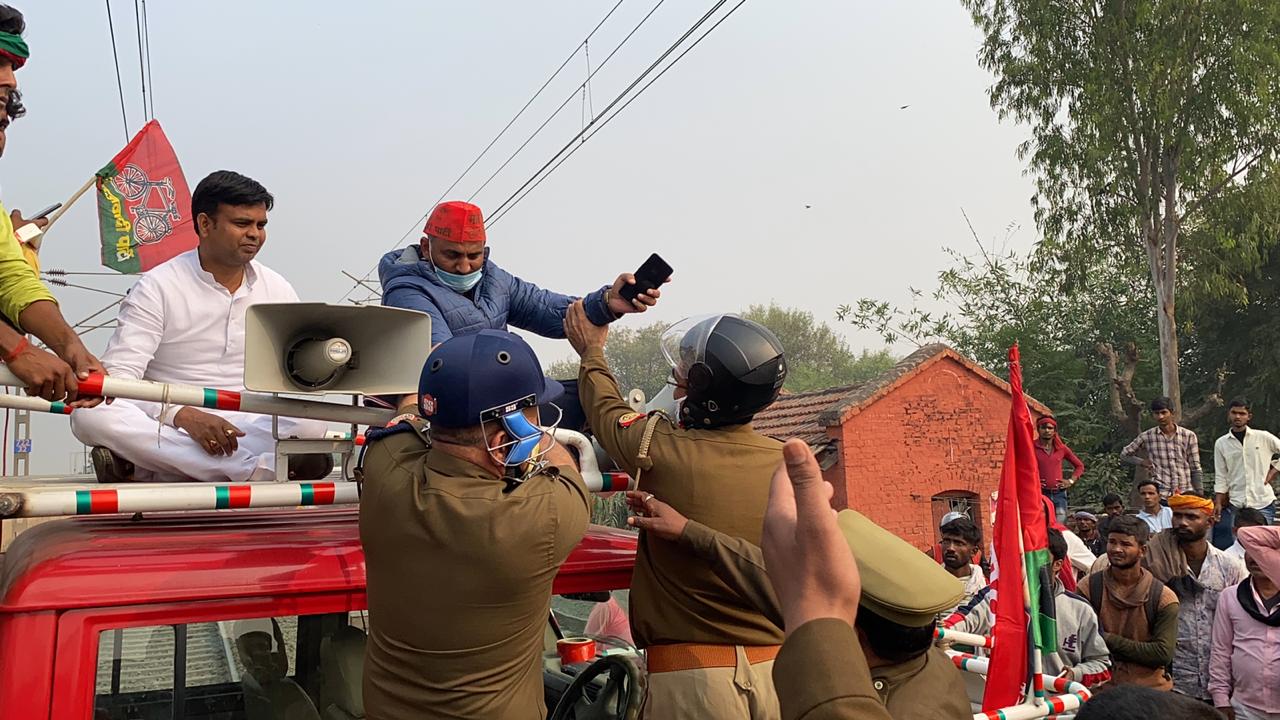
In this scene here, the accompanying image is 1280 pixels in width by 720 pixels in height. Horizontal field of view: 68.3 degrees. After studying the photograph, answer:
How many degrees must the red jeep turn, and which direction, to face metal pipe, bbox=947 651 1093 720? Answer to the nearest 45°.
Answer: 0° — it already faces it

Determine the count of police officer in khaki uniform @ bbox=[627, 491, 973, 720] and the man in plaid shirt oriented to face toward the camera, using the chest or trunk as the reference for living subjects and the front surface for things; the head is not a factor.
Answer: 1

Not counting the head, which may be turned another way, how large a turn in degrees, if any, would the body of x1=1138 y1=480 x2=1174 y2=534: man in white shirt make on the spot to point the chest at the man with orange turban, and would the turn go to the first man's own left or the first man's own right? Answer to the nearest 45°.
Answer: approximately 45° to the first man's own left

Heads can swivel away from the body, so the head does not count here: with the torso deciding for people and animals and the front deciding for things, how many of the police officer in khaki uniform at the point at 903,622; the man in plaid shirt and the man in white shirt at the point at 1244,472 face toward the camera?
2

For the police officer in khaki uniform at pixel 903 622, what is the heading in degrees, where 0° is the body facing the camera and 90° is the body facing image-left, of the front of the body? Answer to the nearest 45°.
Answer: approximately 135°

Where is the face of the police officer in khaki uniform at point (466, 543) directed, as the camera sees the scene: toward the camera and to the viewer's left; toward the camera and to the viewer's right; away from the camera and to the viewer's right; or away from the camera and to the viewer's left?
away from the camera and to the viewer's right

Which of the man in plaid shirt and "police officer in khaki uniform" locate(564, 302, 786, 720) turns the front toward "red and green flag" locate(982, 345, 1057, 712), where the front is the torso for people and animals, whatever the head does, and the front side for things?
the man in plaid shirt

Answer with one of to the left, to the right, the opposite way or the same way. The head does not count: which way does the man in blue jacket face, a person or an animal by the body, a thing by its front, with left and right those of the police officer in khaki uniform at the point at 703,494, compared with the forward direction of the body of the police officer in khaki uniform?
the opposite way

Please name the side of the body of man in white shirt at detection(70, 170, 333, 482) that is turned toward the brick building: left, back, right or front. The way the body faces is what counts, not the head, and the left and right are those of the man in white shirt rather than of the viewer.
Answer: left
